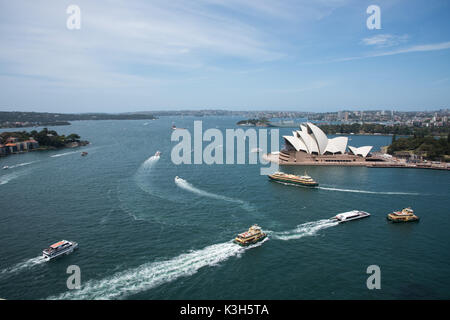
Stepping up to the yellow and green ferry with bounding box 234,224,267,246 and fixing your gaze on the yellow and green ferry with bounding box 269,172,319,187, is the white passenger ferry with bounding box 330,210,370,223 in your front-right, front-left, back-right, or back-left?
front-right

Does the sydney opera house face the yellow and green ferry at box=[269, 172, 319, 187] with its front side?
no

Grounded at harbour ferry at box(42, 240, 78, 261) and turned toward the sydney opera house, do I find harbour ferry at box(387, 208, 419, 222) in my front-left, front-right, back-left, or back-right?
front-right
